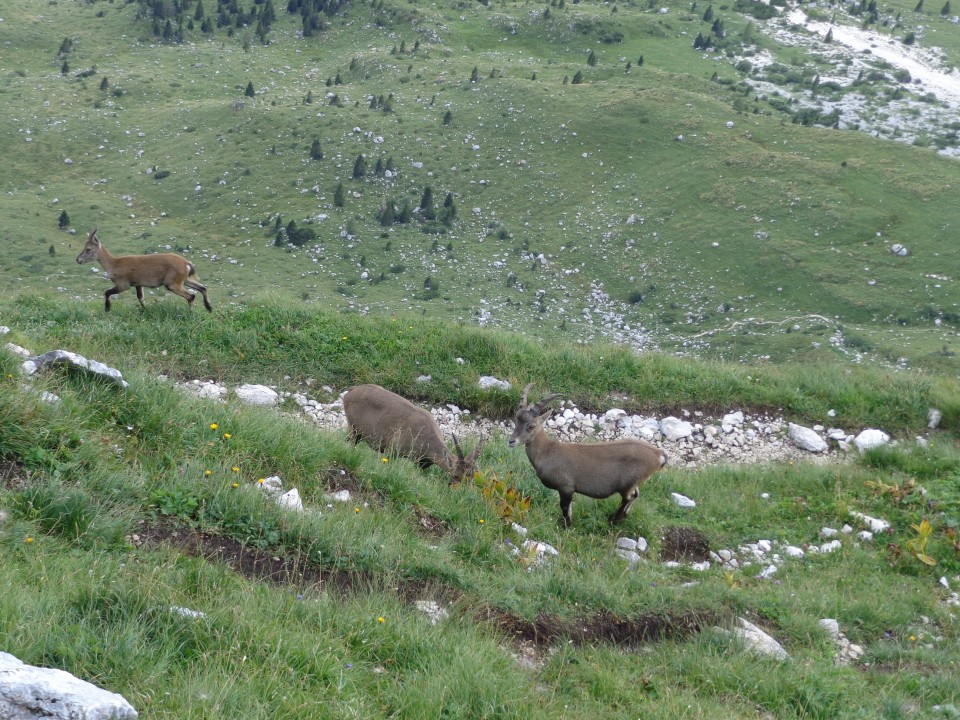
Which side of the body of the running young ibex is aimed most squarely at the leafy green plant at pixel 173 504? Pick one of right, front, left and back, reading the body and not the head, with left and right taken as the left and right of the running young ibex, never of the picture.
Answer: left

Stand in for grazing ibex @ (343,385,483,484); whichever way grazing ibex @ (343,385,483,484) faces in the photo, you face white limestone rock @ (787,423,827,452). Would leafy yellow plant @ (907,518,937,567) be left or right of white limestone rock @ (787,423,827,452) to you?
right

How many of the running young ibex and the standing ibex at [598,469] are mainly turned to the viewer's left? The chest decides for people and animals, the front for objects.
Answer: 2

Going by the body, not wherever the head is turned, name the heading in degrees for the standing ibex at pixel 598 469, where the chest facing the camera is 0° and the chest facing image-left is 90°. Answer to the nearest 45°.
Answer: approximately 90°

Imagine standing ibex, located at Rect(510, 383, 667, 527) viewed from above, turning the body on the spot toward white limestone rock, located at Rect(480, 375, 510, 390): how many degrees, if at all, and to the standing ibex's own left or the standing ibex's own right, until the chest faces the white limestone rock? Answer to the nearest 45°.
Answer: approximately 45° to the standing ibex's own right

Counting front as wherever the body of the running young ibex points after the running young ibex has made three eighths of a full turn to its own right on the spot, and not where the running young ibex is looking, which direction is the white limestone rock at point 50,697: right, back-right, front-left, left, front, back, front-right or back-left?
back-right

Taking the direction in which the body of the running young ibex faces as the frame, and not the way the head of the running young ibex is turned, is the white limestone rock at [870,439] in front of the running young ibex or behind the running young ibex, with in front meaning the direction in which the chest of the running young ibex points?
behind

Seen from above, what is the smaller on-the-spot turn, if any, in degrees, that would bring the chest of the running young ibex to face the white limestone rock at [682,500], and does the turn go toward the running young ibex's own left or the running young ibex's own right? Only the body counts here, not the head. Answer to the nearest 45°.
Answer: approximately 135° to the running young ibex's own left

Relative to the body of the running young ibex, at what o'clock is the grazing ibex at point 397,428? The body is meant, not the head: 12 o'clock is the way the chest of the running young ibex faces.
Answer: The grazing ibex is roughly at 8 o'clock from the running young ibex.

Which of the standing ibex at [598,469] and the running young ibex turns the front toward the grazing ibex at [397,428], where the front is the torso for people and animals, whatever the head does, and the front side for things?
the standing ibex at [598,469]

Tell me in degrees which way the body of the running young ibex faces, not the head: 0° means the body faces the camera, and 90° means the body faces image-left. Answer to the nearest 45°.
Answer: approximately 90°

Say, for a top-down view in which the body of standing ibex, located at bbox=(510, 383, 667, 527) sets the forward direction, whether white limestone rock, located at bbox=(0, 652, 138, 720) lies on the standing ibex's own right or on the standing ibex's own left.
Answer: on the standing ibex's own left
